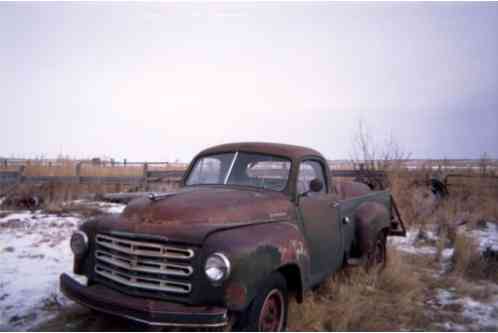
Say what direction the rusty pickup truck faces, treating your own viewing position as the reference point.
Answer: facing the viewer and to the left of the viewer
